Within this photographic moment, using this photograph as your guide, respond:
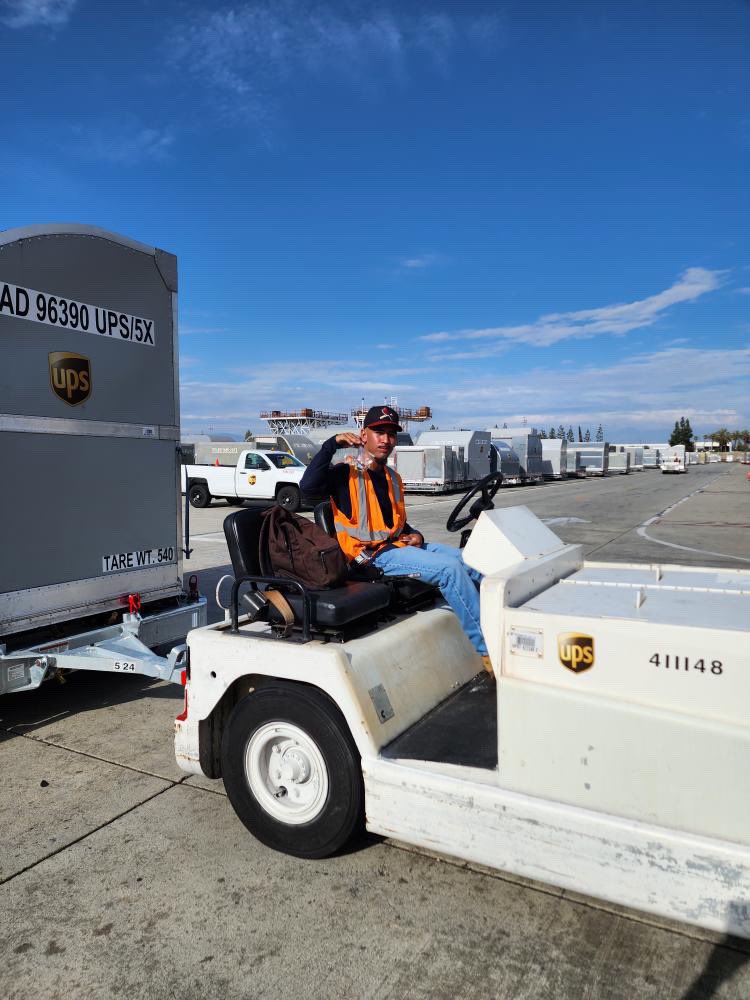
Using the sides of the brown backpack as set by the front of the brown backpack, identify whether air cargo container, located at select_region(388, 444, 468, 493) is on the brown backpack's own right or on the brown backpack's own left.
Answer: on the brown backpack's own left

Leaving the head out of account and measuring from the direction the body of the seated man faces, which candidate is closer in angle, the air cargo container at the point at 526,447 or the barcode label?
the barcode label

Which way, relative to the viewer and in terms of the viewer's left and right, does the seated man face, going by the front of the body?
facing the viewer and to the right of the viewer

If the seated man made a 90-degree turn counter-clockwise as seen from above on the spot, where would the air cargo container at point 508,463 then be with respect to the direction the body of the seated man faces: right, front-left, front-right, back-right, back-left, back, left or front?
front-left

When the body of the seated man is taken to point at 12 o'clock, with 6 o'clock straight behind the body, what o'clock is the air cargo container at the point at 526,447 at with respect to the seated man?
The air cargo container is roughly at 8 o'clock from the seated man.

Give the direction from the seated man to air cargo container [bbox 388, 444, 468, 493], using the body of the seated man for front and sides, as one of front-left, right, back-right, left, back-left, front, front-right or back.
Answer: back-left

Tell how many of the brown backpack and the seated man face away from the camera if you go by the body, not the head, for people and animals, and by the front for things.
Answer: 0

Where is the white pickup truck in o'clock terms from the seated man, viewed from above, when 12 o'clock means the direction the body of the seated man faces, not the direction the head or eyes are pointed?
The white pickup truck is roughly at 7 o'clock from the seated man.

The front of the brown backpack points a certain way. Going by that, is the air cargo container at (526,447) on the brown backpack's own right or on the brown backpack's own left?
on the brown backpack's own left

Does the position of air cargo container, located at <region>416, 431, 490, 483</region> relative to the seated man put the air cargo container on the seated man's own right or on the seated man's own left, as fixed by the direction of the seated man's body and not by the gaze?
on the seated man's own left
